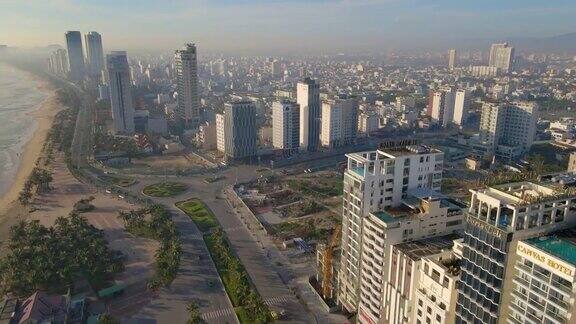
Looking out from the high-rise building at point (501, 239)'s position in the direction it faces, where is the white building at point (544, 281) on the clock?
The white building is roughly at 9 o'clock from the high-rise building.

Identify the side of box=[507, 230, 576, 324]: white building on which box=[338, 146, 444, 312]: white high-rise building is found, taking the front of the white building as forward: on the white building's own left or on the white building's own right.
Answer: on the white building's own right

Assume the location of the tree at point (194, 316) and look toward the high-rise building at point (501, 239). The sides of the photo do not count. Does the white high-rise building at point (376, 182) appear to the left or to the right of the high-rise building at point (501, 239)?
left

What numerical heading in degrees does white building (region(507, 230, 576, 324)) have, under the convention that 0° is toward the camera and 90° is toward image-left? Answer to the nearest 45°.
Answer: approximately 45°

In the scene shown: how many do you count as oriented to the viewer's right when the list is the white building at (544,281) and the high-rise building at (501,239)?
0

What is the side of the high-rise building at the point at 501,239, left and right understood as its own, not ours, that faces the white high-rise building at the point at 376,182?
right

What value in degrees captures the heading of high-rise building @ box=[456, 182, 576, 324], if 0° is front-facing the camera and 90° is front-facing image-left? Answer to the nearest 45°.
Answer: approximately 45°

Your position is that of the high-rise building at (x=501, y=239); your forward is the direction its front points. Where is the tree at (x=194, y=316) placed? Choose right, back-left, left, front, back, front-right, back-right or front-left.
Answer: front-right

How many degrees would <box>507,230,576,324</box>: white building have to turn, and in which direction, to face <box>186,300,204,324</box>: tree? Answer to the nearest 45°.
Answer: approximately 45° to its right
